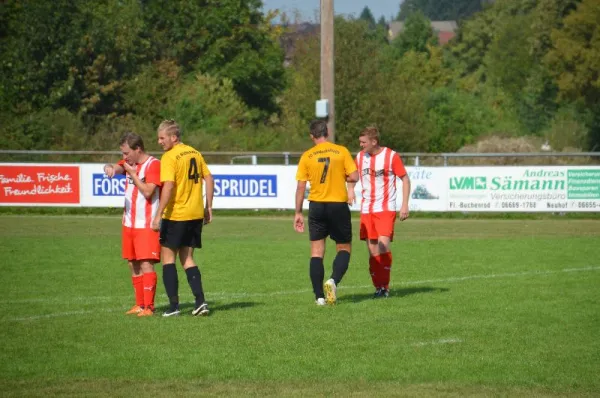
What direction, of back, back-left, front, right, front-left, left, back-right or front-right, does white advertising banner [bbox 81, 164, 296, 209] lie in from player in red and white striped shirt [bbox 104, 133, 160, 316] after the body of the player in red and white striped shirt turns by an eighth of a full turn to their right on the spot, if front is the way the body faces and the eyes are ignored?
right

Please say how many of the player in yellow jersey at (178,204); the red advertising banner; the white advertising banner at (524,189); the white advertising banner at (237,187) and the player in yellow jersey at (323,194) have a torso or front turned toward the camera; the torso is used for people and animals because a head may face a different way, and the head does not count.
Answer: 3

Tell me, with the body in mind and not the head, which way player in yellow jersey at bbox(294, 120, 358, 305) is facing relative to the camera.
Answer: away from the camera

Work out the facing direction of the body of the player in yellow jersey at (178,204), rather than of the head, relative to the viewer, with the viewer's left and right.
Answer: facing away from the viewer and to the left of the viewer

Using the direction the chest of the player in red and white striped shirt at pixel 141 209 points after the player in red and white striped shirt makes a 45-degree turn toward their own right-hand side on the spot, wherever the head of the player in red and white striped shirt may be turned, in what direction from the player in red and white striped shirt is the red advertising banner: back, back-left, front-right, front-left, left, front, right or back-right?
right

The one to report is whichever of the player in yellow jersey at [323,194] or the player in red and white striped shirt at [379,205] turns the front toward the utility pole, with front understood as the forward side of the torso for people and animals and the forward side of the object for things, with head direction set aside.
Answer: the player in yellow jersey

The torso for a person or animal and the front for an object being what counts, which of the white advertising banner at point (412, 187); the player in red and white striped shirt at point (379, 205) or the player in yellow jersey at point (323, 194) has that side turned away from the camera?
the player in yellow jersey

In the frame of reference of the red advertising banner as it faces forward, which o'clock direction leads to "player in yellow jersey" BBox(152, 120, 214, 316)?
The player in yellow jersey is roughly at 12 o'clock from the red advertising banner.

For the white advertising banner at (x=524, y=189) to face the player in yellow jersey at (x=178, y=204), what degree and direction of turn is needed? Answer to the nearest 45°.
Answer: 0° — it already faces them

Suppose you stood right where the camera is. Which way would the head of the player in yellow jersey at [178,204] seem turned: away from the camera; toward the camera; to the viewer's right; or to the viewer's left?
to the viewer's left

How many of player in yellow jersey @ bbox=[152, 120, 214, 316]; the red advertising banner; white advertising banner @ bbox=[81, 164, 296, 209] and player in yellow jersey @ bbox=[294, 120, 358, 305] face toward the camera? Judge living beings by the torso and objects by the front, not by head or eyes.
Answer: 2

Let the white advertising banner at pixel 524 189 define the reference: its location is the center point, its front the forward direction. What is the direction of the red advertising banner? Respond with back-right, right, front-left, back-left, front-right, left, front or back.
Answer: right
